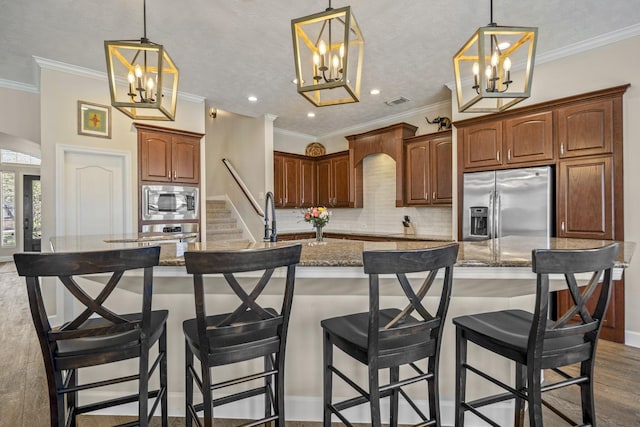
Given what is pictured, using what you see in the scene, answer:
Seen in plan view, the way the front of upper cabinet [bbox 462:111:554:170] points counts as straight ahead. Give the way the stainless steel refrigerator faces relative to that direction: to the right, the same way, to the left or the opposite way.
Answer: the same way

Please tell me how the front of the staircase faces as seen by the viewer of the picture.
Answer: facing the viewer and to the right of the viewer

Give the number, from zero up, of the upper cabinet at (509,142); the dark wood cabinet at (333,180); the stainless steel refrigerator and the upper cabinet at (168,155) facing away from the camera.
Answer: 0

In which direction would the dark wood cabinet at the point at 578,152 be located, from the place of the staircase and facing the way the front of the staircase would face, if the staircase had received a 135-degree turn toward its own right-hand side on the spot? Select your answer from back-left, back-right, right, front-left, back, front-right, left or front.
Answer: back-left

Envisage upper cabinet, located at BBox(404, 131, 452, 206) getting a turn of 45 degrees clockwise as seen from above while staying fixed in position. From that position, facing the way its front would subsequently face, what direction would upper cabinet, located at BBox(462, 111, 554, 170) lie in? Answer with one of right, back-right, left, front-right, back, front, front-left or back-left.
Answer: back-left

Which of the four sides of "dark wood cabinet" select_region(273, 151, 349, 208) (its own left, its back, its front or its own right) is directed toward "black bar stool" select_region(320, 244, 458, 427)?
front

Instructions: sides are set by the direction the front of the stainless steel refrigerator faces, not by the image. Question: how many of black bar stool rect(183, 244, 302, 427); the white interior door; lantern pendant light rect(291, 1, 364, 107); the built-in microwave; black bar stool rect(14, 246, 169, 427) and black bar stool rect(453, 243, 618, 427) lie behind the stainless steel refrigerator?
0

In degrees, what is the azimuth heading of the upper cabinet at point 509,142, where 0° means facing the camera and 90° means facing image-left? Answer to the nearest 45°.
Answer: approximately 45°

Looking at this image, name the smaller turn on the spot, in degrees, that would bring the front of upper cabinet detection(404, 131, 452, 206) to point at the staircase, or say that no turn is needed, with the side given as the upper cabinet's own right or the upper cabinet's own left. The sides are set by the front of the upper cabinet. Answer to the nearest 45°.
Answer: approximately 45° to the upper cabinet's own right

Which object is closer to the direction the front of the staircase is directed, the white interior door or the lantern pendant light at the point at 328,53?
the lantern pendant light

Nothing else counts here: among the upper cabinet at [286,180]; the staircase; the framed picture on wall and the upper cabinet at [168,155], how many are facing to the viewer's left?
0

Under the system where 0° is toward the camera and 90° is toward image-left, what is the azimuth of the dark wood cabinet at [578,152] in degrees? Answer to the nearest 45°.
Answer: approximately 45°

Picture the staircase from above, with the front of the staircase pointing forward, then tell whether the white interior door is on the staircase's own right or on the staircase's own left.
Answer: on the staircase's own right

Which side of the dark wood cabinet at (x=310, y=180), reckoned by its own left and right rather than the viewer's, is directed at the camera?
front

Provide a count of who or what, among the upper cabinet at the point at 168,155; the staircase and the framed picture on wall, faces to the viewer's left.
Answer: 0

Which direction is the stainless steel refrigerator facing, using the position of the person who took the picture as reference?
facing the viewer and to the left of the viewer

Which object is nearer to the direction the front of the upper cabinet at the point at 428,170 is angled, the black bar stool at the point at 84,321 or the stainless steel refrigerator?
the black bar stool

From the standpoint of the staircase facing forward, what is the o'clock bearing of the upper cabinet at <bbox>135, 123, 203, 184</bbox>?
The upper cabinet is roughly at 2 o'clock from the staircase.
